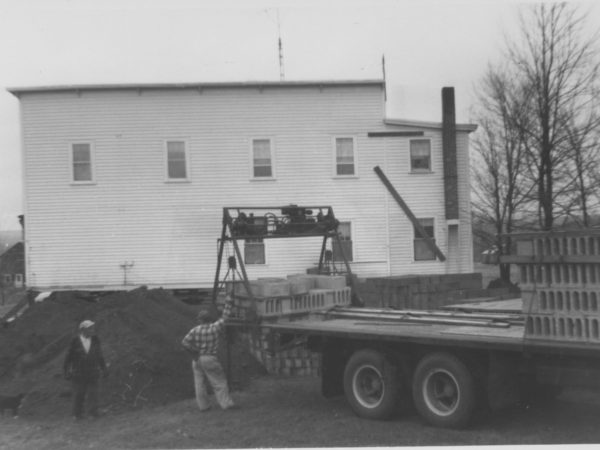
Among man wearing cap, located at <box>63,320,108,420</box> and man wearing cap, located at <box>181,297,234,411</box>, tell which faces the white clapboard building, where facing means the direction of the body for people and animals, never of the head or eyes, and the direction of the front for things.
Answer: man wearing cap, located at <box>181,297,234,411</box>

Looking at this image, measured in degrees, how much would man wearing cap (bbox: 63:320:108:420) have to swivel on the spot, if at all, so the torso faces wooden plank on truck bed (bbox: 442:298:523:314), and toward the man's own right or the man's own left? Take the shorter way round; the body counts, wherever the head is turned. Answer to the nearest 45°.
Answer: approximately 90° to the man's own left

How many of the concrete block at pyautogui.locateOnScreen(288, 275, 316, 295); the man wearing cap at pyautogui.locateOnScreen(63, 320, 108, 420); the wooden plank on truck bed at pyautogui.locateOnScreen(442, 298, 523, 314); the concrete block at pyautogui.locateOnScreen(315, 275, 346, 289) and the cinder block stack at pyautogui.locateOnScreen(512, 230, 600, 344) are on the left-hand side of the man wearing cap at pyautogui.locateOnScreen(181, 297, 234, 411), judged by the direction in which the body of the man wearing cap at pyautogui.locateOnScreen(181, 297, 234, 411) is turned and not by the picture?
1

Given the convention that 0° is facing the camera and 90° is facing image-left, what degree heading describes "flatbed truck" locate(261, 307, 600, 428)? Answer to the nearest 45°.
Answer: approximately 315°

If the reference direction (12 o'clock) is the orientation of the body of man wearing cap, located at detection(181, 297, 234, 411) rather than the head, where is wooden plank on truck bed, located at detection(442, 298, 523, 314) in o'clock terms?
The wooden plank on truck bed is roughly at 3 o'clock from the man wearing cap.

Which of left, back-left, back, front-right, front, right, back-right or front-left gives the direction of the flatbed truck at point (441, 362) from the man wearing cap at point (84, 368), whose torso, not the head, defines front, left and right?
front-left

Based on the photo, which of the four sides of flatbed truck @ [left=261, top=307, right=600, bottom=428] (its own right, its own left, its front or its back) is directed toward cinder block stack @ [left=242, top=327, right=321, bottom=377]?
back

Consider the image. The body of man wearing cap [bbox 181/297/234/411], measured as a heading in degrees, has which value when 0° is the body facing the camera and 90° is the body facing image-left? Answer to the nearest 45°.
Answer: approximately 180°

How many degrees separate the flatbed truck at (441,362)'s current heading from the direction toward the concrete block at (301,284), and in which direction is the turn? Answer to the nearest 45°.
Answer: approximately 180°

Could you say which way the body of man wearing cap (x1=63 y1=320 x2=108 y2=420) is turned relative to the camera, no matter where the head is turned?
toward the camera

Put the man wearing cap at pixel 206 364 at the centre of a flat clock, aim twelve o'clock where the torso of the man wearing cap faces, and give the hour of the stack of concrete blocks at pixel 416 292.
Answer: The stack of concrete blocks is roughly at 1 o'clock from the man wearing cap.

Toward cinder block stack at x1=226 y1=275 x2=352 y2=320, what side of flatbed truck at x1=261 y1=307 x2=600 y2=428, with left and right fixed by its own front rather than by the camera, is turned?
back

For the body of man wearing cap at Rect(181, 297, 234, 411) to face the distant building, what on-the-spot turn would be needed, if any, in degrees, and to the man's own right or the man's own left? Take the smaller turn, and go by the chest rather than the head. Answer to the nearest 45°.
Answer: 0° — they already face it

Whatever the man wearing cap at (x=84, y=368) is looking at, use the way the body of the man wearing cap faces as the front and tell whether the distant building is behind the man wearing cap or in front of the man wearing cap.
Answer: behind
